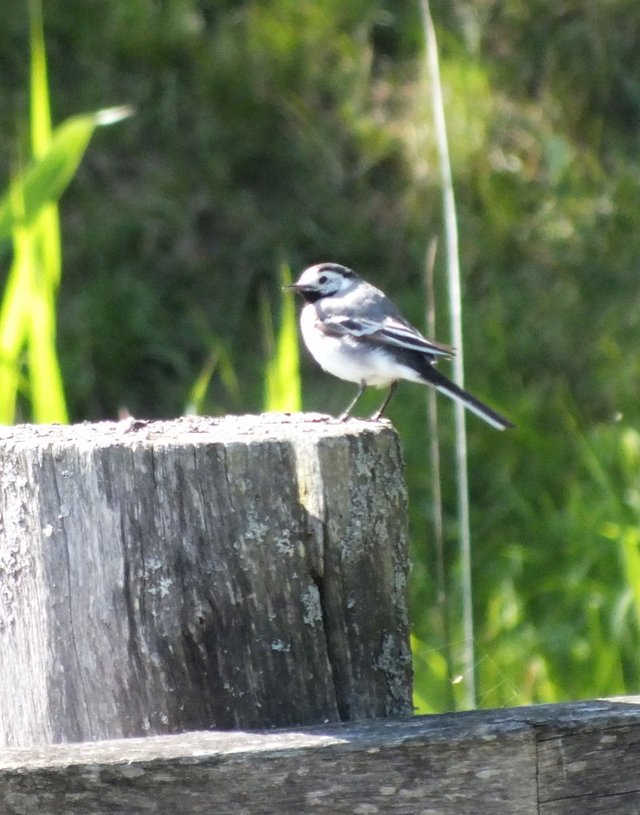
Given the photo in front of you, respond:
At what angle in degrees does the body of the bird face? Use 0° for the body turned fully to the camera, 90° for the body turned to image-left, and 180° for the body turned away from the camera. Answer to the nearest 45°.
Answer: approximately 90°
